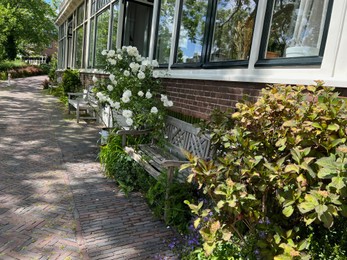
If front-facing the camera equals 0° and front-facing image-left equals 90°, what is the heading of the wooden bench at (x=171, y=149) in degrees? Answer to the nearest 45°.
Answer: approximately 45°

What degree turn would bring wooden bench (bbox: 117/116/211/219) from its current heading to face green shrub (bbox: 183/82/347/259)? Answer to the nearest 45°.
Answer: approximately 45° to its left

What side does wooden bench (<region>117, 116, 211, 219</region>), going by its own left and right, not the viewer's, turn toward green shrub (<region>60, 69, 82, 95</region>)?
right

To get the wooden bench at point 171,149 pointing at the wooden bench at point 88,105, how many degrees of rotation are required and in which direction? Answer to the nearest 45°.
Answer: approximately 90° to its right

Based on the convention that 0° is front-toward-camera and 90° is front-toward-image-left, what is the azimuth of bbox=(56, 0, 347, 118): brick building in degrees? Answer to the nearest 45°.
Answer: approximately 45°

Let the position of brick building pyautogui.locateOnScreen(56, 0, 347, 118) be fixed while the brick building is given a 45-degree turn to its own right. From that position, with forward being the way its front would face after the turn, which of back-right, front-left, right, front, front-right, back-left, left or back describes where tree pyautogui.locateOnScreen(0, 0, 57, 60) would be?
front-right

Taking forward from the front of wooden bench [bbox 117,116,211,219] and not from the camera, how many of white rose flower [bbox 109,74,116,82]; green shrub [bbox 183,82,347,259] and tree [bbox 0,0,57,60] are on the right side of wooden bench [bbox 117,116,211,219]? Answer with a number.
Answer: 2
